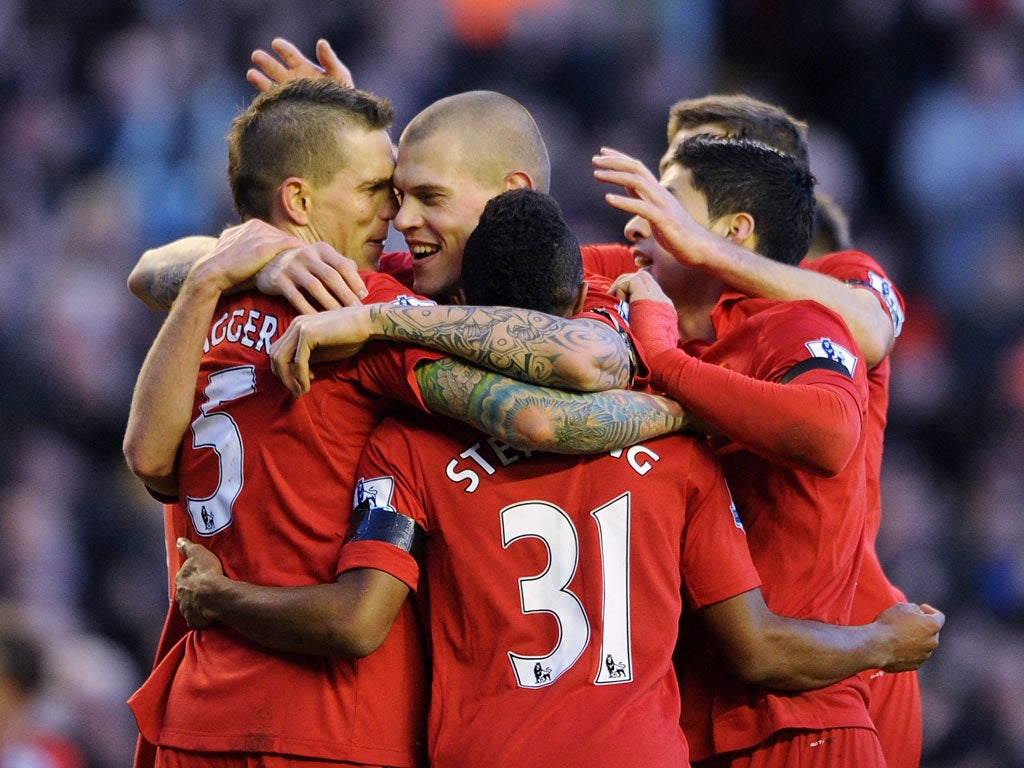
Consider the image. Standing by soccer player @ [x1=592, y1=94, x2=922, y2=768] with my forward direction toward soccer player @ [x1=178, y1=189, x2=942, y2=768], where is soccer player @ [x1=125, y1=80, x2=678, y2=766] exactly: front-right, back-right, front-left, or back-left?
front-right

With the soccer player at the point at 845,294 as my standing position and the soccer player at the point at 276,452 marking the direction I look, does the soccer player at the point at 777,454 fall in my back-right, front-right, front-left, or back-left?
front-left

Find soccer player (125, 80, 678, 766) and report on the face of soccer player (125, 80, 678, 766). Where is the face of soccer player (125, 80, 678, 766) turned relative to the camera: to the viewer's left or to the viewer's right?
to the viewer's right

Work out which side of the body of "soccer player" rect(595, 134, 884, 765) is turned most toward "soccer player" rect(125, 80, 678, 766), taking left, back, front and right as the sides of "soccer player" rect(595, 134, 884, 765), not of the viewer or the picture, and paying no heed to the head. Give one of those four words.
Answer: front

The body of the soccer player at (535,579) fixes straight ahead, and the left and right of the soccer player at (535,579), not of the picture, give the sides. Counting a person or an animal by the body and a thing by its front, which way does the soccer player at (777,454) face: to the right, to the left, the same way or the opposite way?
to the left

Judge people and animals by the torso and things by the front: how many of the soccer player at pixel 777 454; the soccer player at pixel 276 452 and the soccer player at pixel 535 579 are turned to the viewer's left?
1

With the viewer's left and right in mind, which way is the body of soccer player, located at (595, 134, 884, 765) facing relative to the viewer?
facing to the left of the viewer

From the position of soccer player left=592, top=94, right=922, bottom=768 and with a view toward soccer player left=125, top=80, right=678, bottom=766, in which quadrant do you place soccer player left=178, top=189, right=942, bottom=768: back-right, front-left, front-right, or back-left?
front-left

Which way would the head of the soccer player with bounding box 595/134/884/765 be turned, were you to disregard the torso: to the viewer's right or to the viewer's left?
to the viewer's left

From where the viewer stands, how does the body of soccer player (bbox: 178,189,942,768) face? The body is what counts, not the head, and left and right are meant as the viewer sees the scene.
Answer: facing away from the viewer

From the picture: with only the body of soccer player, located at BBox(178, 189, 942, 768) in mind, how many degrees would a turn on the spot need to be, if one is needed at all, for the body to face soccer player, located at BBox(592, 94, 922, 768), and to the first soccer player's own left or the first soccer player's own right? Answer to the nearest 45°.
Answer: approximately 45° to the first soccer player's own right

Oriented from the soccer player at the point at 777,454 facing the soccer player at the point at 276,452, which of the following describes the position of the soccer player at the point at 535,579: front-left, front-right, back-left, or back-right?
front-left

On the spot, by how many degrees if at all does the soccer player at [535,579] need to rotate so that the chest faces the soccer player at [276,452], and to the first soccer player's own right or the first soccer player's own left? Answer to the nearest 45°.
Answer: approximately 90° to the first soccer player's own left
